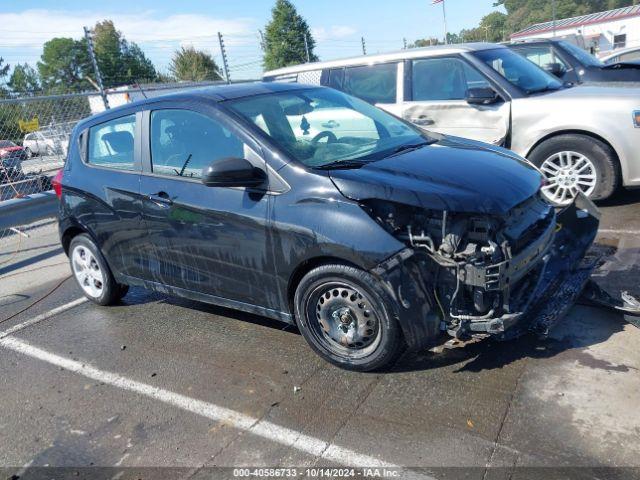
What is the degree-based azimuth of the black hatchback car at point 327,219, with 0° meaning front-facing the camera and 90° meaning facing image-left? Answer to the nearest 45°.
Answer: approximately 315°

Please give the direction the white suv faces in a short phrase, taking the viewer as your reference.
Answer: facing the viewer and to the right of the viewer

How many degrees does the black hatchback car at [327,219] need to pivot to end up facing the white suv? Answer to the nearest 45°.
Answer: approximately 90° to its left

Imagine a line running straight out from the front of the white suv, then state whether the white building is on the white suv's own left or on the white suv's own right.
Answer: on the white suv's own left

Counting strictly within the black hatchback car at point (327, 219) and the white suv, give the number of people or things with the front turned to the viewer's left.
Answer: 0

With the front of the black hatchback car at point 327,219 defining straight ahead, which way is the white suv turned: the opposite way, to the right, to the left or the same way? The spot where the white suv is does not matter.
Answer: the same way

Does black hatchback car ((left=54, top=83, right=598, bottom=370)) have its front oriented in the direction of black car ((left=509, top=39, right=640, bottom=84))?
no

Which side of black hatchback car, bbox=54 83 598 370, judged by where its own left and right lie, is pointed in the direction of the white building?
left

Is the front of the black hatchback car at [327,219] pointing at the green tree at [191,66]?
no

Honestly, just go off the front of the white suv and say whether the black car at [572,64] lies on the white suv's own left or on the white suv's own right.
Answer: on the white suv's own left

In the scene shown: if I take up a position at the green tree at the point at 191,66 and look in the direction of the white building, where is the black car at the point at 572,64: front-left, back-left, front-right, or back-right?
front-right
